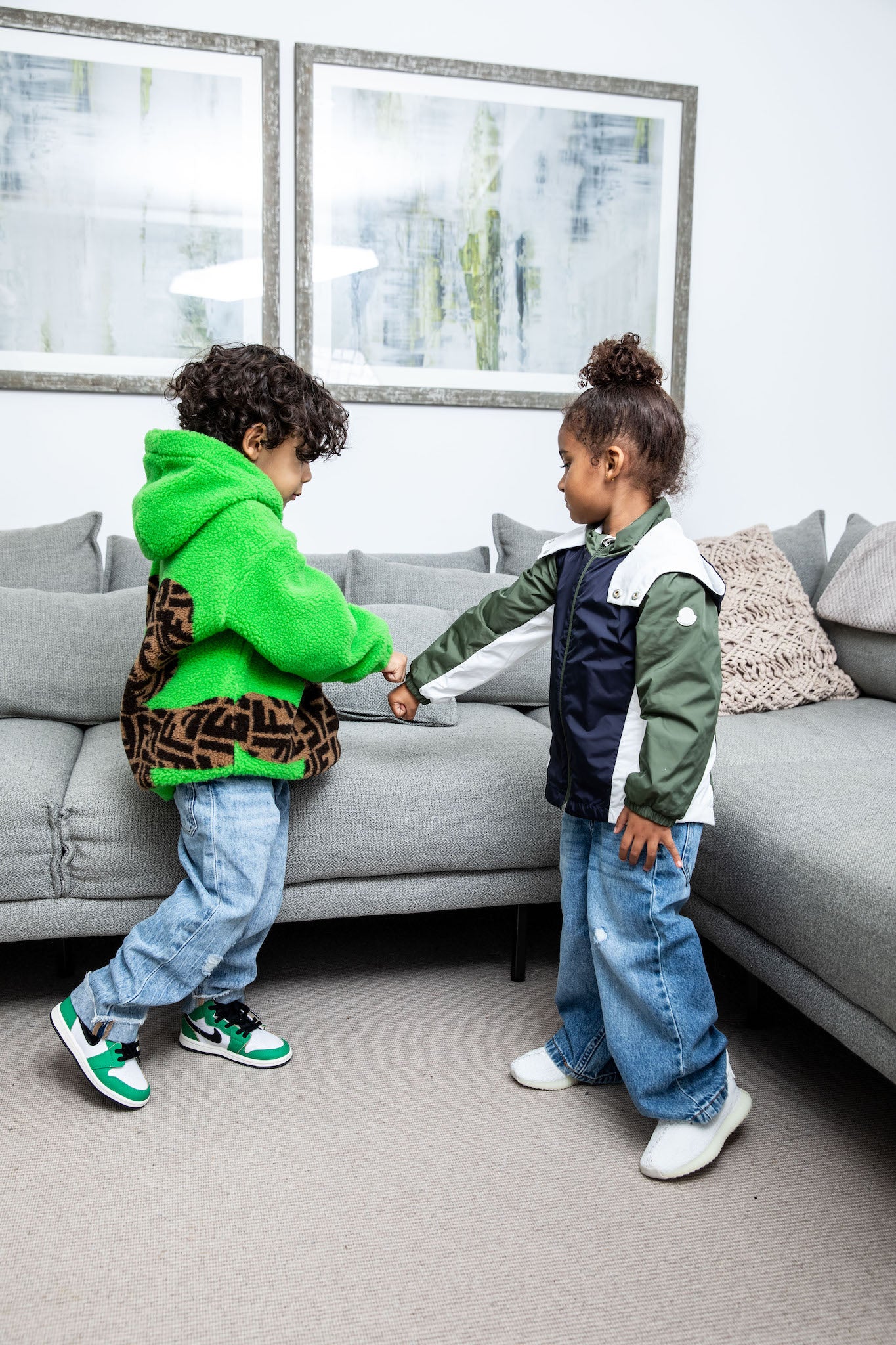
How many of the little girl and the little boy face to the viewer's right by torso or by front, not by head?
1

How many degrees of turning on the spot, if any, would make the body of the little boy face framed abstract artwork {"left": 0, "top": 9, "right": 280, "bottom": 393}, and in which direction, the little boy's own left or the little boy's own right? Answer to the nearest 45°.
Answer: approximately 90° to the little boy's own left

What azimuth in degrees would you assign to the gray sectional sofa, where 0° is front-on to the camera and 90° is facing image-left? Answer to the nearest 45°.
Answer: approximately 0°

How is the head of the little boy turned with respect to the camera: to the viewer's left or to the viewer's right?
to the viewer's right

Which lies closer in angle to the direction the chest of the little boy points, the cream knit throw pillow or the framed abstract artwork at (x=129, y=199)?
the cream knit throw pillow

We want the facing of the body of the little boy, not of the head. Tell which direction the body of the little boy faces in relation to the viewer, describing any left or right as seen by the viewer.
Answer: facing to the right of the viewer

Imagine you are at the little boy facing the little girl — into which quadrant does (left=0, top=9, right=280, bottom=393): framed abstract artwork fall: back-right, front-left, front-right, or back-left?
back-left

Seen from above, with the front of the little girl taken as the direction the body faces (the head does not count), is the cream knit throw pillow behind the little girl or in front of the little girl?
behind

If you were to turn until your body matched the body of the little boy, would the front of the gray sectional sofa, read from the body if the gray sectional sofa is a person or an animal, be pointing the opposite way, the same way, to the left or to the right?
to the right

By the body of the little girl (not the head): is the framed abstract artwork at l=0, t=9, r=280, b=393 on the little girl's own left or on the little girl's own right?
on the little girl's own right

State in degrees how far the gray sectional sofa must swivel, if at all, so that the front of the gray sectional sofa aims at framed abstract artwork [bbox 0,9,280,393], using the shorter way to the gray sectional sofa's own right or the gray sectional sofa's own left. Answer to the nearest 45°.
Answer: approximately 135° to the gray sectional sofa's own right

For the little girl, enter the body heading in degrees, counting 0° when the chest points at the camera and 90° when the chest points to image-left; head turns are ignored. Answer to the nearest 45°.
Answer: approximately 45°

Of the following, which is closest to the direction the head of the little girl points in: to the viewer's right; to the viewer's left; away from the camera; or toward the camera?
to the viewer's left
